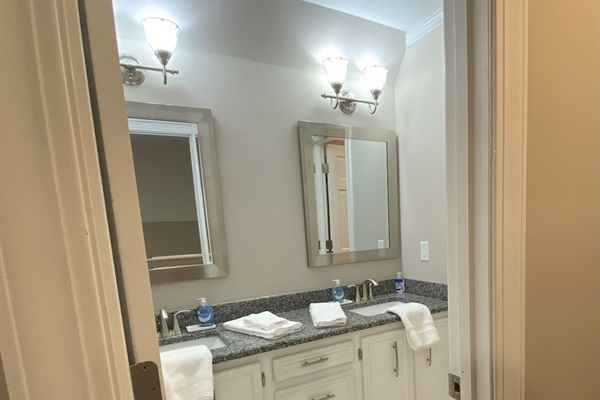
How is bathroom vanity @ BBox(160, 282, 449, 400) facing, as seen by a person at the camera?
facing the viewer and to the right of the viewer

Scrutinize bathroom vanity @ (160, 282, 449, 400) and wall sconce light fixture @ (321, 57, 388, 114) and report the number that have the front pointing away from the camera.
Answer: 0

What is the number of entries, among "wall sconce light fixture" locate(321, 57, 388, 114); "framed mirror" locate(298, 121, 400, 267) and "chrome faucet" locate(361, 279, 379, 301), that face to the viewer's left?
0

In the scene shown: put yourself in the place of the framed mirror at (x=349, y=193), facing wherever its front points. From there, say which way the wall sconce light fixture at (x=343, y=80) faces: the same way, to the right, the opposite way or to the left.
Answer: the same way

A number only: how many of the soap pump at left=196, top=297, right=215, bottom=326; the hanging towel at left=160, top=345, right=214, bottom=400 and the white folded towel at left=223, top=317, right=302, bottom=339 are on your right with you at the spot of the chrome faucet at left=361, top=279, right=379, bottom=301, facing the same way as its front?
3

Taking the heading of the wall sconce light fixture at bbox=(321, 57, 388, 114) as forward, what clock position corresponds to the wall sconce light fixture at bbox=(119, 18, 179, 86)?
the wall sconce light fixture at bbox=(119, 18, 179, 86) is roughly at 3 o'clock from the wall sconce light fixture at bbox=(321, 57, 388, 114).

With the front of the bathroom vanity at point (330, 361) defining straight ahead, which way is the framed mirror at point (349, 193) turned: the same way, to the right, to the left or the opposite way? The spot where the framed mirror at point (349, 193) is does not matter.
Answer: the same way

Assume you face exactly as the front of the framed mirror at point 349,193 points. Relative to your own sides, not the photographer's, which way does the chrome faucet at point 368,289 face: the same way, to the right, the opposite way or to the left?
the same way

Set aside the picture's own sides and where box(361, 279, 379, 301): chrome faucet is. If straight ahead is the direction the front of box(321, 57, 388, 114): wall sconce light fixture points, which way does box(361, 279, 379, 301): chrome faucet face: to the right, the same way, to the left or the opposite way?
the same way

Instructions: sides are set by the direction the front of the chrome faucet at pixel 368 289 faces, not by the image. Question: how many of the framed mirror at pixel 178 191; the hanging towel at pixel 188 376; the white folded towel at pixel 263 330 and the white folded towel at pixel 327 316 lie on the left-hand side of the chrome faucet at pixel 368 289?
0

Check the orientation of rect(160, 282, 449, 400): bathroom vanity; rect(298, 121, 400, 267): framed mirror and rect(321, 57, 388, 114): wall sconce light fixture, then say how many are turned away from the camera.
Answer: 0

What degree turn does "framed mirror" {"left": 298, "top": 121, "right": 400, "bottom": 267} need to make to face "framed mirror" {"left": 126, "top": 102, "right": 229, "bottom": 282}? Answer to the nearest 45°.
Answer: approximately 90° to its right

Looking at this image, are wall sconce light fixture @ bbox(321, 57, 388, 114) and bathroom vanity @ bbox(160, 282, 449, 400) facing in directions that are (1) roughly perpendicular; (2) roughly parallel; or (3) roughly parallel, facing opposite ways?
roughly parallel

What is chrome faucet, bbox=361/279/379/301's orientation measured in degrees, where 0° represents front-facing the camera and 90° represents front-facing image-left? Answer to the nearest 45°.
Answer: approximately 315°
